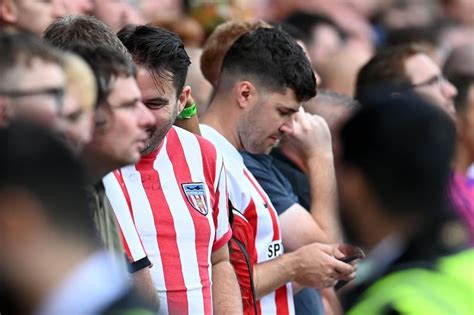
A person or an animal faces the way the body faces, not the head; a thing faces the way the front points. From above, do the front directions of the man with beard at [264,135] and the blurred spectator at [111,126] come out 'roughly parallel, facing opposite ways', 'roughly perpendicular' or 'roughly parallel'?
roughly parallel

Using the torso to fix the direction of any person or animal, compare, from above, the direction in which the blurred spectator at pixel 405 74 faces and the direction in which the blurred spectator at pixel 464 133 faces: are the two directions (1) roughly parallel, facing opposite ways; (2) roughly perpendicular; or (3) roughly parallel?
roughly parallel

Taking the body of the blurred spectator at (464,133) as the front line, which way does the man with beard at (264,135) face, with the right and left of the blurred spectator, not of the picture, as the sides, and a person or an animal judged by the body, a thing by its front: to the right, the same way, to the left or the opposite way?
the same way

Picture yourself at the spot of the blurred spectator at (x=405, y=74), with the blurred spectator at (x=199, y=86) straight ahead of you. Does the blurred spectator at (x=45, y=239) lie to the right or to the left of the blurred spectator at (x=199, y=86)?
left

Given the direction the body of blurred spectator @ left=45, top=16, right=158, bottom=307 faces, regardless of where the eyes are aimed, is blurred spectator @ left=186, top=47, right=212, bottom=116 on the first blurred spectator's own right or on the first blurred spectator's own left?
on the first blurred spectator's own left
